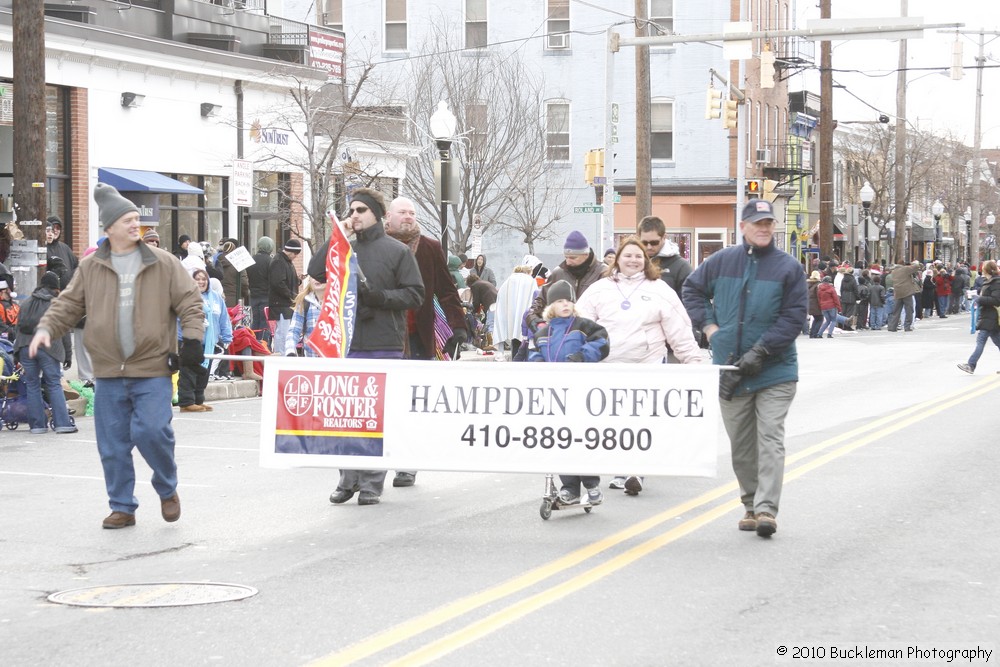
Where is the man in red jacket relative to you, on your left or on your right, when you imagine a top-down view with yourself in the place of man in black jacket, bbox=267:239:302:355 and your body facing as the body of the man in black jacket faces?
on your right

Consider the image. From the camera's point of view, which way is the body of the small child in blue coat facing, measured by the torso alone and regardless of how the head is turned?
toward the camera

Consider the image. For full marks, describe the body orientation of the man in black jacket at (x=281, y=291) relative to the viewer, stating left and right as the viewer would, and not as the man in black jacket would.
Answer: facing to the right of the viewer

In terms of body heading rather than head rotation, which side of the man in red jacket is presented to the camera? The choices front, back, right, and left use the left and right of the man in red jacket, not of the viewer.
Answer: front

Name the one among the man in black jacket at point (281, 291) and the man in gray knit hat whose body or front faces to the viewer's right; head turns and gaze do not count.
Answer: the man in black jacket

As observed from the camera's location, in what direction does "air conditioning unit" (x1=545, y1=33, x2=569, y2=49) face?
facing the viewer

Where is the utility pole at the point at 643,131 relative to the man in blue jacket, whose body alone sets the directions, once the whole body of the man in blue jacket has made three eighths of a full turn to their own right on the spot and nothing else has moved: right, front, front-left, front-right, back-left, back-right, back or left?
front-right

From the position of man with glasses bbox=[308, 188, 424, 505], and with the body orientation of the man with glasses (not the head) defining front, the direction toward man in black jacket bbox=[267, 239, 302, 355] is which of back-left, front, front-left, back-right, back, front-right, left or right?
back-right

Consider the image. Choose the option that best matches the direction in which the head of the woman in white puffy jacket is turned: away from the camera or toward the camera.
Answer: toward the camera

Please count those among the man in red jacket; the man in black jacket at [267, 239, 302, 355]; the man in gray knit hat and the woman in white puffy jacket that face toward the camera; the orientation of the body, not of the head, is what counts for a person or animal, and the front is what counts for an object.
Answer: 3

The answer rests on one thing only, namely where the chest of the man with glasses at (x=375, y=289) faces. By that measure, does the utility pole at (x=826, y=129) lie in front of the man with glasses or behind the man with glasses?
behind

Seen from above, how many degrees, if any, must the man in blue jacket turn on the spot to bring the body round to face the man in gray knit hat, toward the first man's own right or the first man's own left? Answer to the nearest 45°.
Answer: approximately 90° to the first man's own right

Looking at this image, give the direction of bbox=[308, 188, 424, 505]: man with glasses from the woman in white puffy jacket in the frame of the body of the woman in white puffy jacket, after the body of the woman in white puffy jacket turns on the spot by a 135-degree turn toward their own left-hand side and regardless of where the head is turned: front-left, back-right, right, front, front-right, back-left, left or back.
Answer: back-left

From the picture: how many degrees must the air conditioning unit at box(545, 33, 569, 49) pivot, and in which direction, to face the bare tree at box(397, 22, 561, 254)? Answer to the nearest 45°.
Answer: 0° — it already faces it

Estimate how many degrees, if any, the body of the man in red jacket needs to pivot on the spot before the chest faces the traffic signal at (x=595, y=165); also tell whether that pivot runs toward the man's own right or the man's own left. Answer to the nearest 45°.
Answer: approximately 180°

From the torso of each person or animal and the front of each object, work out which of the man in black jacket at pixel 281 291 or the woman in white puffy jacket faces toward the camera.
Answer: the woman in white puffy jacket

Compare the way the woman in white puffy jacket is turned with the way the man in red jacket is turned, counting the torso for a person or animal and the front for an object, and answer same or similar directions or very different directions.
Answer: same or similar directions
